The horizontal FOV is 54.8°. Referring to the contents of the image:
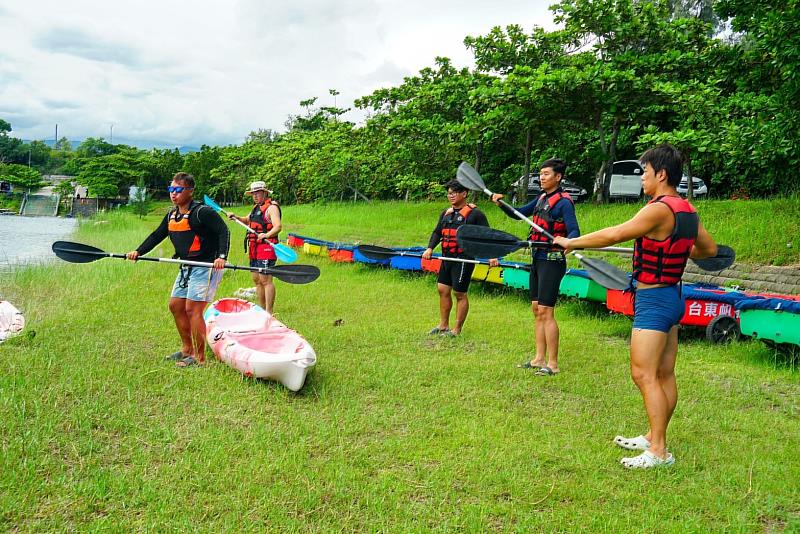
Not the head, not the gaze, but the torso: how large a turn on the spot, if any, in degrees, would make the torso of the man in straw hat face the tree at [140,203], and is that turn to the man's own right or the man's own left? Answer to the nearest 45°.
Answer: approximately 135° to the man's own right

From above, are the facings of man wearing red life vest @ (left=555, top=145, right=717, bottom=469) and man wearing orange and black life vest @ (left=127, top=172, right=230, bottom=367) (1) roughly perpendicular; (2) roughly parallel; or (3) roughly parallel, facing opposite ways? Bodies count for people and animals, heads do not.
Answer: roughly perpendicular

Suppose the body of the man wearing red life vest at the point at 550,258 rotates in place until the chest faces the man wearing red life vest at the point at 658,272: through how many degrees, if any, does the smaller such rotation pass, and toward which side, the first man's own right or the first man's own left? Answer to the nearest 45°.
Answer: approximately 45° to the first man's own left

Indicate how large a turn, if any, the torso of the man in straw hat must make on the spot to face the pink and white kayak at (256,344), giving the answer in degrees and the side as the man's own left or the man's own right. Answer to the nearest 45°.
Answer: approximately 45° to the man's own left

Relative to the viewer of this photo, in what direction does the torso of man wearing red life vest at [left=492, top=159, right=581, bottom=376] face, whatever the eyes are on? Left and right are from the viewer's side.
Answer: facing the viewer and to the left of the viewer

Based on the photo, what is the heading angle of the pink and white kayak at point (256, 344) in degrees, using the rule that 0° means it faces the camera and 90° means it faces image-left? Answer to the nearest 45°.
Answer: approximately 315°

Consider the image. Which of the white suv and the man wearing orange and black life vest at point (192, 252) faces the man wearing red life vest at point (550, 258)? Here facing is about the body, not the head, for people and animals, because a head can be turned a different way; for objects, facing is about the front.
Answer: the white suv

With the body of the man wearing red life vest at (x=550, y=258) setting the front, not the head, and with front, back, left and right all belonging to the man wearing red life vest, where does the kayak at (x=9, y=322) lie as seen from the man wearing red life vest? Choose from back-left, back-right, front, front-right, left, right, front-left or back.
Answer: front-right

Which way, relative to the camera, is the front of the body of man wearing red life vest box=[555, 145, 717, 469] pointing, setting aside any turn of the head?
to the viewer's left

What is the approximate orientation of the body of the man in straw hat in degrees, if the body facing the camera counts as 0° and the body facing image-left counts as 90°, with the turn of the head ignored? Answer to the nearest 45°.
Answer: approximately 45°

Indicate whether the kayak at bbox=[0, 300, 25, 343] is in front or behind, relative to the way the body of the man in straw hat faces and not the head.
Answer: in front

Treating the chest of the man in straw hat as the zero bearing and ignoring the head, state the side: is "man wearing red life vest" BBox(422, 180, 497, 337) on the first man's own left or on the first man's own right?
on the first man's own left
